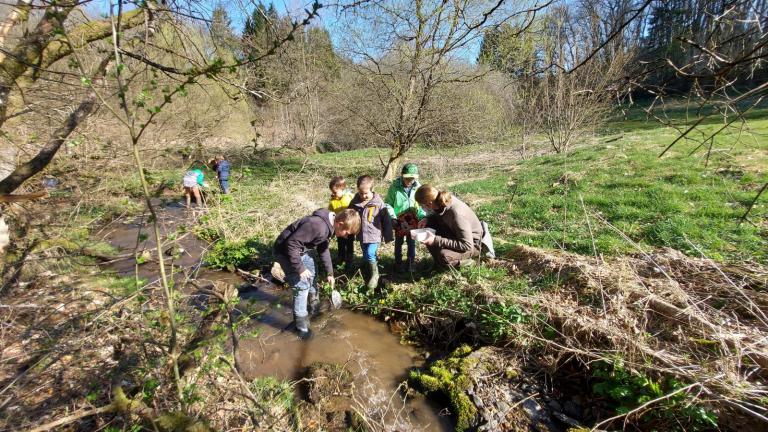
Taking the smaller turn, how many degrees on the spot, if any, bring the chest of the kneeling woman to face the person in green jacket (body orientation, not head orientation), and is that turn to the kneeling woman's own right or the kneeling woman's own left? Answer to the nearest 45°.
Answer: approximately 45° to the kneeling woman's own right

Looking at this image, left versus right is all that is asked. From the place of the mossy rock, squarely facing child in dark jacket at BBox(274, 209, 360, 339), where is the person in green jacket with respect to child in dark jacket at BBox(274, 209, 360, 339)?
right

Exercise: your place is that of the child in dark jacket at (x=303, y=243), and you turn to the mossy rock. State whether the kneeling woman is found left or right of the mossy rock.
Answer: left

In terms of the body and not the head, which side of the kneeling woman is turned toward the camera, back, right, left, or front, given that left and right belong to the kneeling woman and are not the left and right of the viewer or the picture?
left

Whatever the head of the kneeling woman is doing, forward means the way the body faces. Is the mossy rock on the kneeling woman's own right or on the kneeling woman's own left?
on the kneeling woman's own left

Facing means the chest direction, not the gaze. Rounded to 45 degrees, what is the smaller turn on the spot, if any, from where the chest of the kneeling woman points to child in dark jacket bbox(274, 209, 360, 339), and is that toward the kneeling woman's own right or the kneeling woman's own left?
approximately 45° to the kneeling woman's own left
